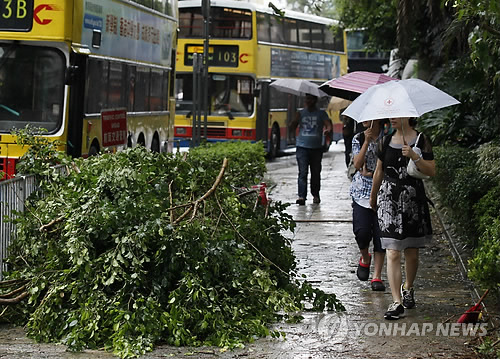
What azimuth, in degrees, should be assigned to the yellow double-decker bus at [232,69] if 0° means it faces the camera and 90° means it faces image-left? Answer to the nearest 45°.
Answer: approximately 45°

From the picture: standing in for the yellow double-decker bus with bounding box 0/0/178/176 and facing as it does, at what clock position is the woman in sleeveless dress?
The woman in sleeveless dress is roughly at 10 o'clock from the yellow double-decker bus.

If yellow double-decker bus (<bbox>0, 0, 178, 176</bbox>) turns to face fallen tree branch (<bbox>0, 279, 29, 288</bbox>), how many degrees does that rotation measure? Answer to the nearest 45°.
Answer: approximately 45° to its left

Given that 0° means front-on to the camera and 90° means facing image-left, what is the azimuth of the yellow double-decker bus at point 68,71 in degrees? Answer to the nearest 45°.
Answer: approximately 45°

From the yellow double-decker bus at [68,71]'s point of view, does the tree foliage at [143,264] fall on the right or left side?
on its left

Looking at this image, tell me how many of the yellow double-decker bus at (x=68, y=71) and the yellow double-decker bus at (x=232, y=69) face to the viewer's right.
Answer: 0

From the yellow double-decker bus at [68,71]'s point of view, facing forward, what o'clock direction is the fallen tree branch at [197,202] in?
The fallen tree branch is roughly at 10 o'clock from the yellow double-decker bus.
